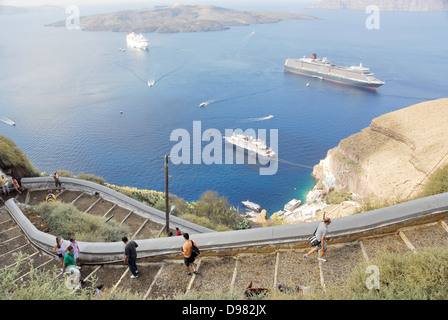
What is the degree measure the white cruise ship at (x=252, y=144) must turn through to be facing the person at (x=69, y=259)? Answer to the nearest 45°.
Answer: approximately 135° to its left

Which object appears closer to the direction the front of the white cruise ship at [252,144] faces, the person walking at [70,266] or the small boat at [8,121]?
the small boat

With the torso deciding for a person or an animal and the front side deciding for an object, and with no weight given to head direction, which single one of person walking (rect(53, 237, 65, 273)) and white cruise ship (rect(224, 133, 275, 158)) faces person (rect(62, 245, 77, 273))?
person walking (rect(53, 237, 65, 273))

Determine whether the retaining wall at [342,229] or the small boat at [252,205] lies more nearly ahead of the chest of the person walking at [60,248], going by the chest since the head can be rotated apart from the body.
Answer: the retaining wall

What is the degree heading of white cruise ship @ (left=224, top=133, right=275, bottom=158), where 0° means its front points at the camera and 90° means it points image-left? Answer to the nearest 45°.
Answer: approximately 135°

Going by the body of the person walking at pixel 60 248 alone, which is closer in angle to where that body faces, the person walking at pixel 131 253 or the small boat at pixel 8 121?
the person walking

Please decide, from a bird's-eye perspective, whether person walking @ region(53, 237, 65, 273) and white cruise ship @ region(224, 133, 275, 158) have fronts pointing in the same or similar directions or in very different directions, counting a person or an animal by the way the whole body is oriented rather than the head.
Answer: very different directions

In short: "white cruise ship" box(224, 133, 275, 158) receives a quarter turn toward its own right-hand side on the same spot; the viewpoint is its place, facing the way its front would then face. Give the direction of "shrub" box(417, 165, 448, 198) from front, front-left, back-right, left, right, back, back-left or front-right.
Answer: back-right

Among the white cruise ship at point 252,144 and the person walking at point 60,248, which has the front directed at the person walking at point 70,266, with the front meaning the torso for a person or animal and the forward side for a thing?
the person walking at point 60,248

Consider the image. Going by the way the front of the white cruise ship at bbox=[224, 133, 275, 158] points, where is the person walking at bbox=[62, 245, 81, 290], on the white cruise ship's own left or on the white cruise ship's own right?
on the white cruise ship's own left

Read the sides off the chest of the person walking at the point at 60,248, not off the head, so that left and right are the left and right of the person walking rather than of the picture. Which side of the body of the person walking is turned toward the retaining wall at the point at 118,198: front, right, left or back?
back

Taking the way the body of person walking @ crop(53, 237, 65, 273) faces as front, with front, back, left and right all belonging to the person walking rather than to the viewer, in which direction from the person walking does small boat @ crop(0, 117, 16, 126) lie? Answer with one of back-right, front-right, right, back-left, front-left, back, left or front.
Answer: back

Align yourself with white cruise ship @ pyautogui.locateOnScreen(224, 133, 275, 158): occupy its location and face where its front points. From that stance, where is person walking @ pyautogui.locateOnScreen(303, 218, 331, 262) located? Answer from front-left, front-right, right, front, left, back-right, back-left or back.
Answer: back-left

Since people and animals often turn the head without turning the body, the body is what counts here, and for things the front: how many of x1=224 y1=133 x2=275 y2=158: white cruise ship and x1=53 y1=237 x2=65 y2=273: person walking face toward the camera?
1
